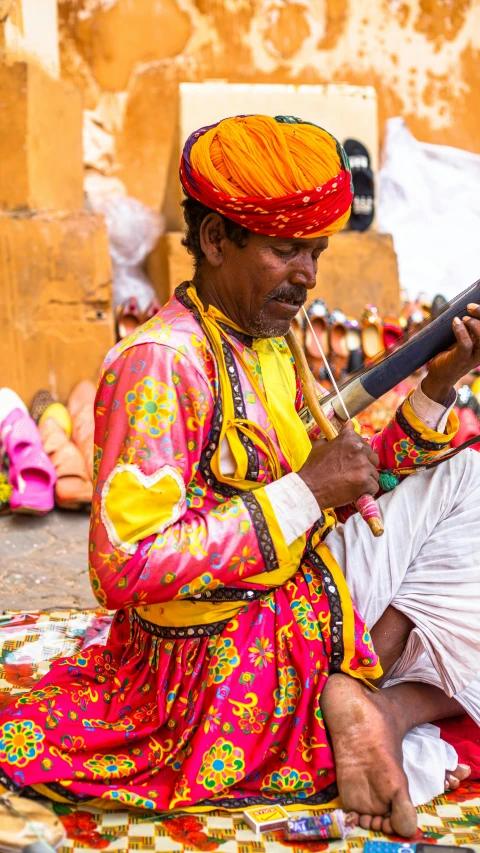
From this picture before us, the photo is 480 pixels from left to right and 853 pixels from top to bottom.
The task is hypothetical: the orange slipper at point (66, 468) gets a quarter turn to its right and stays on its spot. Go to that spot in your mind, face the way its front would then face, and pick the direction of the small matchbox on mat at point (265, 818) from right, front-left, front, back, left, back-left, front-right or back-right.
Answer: left

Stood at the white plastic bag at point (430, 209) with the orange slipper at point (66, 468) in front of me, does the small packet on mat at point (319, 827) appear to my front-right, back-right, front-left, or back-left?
front-left

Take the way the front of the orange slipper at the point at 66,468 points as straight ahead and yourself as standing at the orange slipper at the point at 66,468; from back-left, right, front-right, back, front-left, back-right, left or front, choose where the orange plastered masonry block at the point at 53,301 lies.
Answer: back

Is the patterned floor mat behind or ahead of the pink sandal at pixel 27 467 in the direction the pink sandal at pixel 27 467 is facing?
ahead

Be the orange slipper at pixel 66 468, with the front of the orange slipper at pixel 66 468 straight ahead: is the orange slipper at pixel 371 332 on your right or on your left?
on your left

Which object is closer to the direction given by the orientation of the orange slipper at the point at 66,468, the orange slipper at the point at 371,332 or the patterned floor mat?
the patterned floor mat

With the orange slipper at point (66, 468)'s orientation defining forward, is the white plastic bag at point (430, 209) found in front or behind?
behind

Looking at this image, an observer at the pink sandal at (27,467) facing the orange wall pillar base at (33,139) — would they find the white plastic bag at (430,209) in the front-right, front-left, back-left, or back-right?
front-right

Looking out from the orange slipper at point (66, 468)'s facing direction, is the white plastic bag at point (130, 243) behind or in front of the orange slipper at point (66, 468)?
behind

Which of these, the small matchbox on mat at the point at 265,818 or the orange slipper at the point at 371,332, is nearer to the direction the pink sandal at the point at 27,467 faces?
the small matchbox on mat

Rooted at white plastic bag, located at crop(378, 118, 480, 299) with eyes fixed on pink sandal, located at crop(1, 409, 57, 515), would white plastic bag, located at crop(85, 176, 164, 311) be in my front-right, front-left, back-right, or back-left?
front-right

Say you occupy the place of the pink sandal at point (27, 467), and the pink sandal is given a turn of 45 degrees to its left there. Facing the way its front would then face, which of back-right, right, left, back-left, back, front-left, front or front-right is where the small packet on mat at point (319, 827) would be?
back
